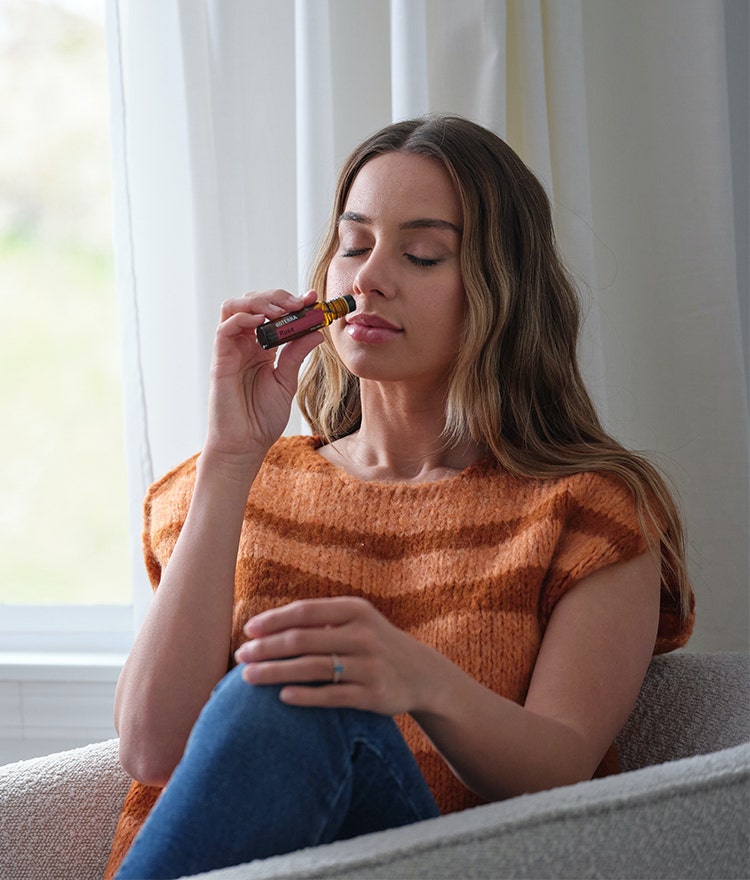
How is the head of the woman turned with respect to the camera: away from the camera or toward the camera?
toward the camera

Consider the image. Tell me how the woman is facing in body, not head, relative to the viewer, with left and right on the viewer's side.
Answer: facing the viewer and to the left of the viewer

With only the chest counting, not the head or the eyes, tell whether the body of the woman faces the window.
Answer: no
